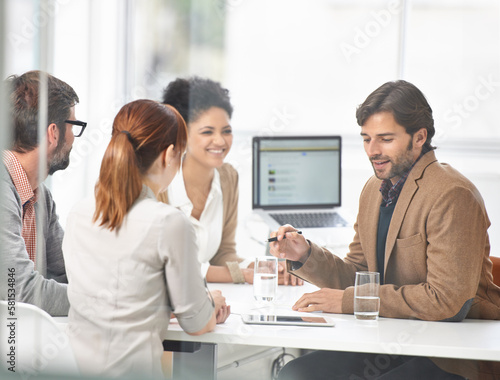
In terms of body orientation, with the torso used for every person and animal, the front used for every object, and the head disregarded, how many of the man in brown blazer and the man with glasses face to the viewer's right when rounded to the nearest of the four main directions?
1

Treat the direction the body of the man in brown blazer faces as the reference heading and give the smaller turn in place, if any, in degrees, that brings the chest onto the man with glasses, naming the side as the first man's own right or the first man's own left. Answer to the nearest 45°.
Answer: approximately 45° to the first man's own right

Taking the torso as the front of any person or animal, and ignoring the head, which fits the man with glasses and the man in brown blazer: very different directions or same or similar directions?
very different directions

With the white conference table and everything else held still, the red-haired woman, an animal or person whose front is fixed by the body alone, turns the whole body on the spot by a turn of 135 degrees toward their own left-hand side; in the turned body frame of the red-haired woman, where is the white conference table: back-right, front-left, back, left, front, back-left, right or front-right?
back

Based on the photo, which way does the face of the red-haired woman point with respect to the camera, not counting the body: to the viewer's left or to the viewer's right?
to the viewer's right

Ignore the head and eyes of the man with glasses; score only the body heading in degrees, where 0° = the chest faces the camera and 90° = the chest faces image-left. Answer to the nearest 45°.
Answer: approximately 270°

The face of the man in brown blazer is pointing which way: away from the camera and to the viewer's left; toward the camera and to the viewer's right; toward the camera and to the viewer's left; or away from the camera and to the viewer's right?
toward the camera and to the viewer's left

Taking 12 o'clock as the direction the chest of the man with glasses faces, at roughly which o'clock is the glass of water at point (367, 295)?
The glass of water is roughly at 1 o'clock from the man with glasses.

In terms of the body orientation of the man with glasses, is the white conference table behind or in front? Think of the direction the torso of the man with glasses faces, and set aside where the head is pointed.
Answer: in front

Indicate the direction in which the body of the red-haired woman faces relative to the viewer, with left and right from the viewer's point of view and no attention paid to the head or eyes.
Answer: facing away from the viewer and to the right of the viewer

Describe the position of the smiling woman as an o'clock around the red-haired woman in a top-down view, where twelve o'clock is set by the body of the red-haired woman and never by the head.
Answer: The smiling woman is roughly at 11 o'clock from the red-haired woman.

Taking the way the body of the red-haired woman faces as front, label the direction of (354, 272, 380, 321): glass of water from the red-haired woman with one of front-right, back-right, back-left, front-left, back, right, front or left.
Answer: front-right

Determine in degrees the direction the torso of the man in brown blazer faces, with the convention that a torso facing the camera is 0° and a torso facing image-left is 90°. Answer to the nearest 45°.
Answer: approximately 45°

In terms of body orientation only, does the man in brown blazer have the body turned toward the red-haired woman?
yes

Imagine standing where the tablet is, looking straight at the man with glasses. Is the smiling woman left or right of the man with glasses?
right
